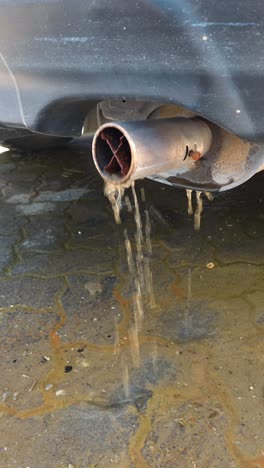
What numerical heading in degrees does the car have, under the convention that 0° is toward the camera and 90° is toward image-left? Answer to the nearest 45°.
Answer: approximately 225°
